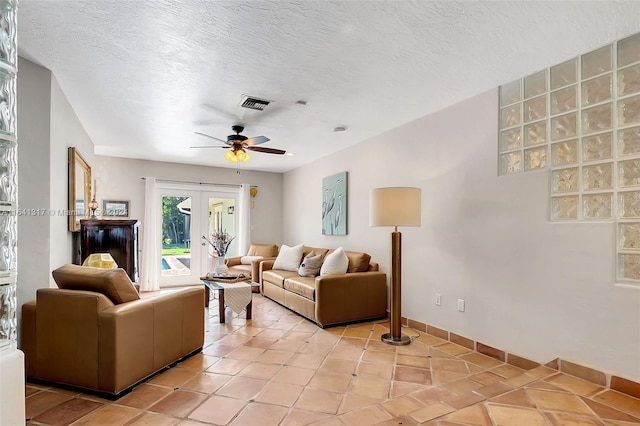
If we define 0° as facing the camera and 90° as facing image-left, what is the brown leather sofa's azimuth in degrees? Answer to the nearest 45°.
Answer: approximately 45°

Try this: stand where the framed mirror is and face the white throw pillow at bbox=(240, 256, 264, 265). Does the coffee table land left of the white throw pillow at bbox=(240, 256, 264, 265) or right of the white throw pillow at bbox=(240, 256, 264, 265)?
right

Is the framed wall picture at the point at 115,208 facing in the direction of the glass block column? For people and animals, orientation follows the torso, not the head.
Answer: yes

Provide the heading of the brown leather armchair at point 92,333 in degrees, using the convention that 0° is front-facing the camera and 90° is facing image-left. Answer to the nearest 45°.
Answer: approximately 225°

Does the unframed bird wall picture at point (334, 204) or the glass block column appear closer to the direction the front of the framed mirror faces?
the unframed bird wall picture

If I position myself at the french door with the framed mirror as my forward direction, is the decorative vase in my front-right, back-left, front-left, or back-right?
front-left

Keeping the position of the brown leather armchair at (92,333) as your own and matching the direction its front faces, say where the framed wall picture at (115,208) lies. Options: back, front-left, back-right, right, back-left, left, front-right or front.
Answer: front-left

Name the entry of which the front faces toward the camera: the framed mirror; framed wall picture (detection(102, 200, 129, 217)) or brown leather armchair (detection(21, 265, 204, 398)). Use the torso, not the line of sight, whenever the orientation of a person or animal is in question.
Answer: the framed wall picture

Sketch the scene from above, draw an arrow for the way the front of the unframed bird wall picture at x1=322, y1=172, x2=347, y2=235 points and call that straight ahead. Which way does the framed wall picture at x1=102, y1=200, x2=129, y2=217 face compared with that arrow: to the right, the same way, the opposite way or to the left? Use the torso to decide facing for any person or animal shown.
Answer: to the left

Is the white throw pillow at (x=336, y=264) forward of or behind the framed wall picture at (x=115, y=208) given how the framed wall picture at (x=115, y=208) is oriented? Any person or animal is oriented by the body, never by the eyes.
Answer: forward

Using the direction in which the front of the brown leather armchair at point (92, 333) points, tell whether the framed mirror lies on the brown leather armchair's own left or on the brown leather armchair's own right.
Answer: on the brown leather armchair's own left

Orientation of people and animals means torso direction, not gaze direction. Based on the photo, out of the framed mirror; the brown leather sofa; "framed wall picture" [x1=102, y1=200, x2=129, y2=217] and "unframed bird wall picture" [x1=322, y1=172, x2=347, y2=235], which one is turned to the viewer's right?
the framed mirror

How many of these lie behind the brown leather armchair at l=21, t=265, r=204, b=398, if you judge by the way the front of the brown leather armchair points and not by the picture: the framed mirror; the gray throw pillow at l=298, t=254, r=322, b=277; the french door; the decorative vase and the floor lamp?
0

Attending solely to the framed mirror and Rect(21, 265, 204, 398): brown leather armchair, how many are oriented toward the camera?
0

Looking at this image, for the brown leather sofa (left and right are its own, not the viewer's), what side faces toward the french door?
right

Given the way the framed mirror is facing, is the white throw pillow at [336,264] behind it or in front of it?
in front

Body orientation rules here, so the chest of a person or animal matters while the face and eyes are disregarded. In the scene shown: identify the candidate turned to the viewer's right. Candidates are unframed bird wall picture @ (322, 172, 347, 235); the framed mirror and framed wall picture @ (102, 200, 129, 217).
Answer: the framed mirror

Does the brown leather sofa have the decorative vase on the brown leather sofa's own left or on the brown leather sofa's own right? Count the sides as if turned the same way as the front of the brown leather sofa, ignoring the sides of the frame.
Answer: on the brown leather sofa's own right

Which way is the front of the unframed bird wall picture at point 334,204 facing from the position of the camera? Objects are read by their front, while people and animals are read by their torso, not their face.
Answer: facing the viewer and to the left of the viewer

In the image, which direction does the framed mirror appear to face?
to the viewer's right
